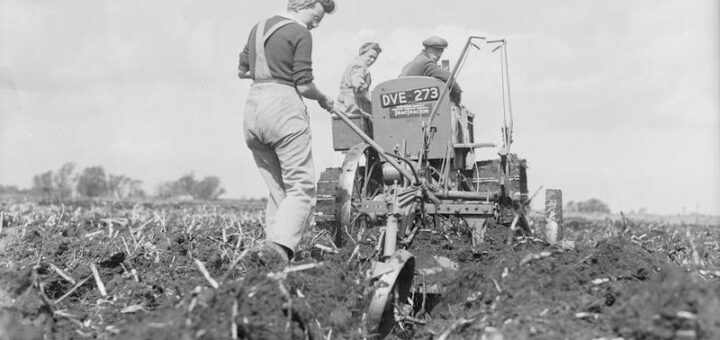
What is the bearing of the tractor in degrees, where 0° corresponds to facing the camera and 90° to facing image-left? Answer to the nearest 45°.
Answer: approximately 180°

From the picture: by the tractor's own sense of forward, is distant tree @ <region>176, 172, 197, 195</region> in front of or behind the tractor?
in front
